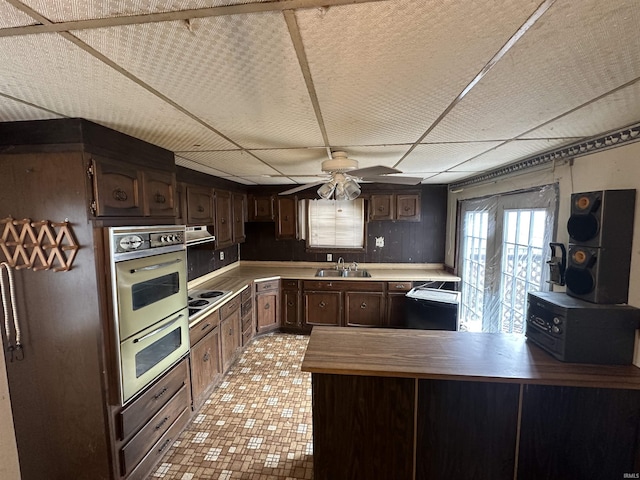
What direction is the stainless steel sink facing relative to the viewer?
toward the camera

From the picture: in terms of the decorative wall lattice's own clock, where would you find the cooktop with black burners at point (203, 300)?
The cooktop with black burners is roughly at 8 o'clock from the decorative wall lattice.

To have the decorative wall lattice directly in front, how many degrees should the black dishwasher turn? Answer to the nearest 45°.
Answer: approximately 45° to its right

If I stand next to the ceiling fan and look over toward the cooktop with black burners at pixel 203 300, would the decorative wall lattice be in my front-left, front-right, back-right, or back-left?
front-left

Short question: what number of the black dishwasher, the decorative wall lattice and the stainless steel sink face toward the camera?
3

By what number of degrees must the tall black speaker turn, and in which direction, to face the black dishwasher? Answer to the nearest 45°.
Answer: approximately 90° to its right

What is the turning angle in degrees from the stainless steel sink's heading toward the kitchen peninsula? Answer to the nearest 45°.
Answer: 0° — it already faces it

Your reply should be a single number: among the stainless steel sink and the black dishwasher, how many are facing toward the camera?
2

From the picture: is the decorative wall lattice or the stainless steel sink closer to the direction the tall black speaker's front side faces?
the decorative wall lattice

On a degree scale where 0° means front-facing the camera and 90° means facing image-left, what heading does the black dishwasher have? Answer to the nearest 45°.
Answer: approximately 0°

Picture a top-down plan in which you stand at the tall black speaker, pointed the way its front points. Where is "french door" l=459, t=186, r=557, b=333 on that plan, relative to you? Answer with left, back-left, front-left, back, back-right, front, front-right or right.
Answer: right

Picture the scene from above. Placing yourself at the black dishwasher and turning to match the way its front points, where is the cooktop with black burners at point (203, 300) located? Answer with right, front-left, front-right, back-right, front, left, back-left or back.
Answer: front-right

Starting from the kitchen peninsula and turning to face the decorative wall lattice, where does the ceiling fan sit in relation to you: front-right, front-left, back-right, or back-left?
front-right

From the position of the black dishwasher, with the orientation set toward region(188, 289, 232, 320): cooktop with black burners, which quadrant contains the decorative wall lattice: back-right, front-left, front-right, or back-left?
front-left

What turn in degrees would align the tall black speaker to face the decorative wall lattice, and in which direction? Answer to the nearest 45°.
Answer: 0° — it already faces it

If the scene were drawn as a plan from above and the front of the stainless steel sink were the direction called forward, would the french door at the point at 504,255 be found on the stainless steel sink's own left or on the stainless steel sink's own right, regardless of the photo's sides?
on the stainless steel sink's own left

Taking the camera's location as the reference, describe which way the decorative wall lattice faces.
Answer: facing the viewer

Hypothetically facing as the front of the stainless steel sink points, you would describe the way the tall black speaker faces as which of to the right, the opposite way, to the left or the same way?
to the right

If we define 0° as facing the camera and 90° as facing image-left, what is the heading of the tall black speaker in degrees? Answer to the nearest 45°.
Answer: approximately 45°
